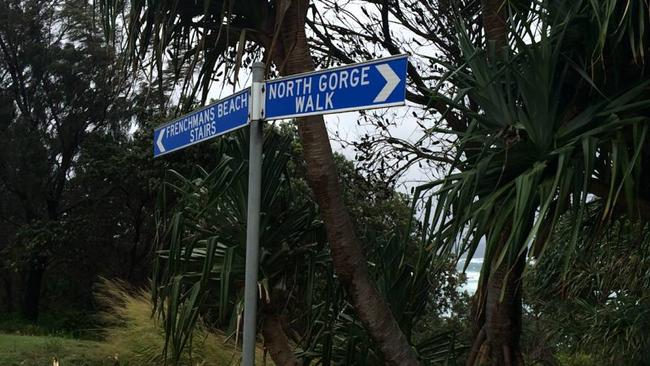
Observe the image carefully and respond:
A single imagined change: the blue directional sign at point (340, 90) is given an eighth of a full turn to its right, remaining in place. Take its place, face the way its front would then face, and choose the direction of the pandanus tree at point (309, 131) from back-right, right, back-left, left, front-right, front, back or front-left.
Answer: right

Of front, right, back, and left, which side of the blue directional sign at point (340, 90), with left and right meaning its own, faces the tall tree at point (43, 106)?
right

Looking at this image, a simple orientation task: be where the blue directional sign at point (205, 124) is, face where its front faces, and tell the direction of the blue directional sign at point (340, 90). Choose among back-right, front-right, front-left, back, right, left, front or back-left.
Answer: left

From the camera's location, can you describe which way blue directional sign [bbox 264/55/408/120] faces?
facing the viewer and to the left of the viewer

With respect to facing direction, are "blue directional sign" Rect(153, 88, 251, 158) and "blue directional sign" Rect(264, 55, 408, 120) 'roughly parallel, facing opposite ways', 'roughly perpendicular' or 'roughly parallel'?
roughly parallel

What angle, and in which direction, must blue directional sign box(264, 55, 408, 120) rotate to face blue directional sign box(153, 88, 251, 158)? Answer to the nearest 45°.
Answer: approximately 90° to its right

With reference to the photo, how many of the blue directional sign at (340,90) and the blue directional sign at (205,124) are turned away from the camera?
0

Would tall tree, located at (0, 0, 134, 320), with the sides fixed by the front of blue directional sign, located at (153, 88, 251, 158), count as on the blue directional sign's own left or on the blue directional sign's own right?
on the blue directional sign's own right

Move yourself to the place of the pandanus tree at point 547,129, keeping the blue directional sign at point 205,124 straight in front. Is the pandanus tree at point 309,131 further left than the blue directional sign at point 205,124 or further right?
right

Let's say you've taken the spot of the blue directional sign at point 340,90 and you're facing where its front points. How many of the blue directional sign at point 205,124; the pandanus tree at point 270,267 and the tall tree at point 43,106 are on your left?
0

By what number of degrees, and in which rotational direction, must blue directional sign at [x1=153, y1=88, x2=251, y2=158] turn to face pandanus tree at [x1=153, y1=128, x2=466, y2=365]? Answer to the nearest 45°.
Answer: approximately 135° to its right

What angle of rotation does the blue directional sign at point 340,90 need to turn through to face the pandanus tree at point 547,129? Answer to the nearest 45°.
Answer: approximately 180°
